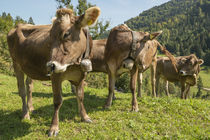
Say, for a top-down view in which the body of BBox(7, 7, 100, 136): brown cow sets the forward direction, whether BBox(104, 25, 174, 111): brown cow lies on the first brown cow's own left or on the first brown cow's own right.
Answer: on the first brown cow's own left
